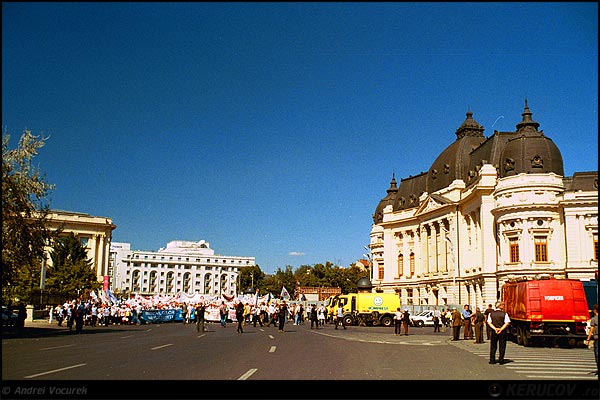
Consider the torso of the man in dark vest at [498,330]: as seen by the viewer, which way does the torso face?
away from the camera

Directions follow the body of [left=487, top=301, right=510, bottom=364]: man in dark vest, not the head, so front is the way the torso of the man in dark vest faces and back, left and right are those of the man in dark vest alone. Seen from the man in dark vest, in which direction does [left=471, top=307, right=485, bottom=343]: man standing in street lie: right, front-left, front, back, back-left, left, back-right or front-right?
front

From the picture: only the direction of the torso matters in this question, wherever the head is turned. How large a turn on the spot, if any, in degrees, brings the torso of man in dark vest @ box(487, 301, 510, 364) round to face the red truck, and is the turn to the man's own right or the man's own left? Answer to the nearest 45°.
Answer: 0° — they already face it

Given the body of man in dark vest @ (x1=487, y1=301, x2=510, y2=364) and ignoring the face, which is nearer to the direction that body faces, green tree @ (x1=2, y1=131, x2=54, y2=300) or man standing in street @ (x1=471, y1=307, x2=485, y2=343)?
the man standing in street

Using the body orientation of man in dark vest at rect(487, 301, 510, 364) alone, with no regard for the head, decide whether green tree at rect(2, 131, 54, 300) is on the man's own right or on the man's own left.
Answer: on the man's own left

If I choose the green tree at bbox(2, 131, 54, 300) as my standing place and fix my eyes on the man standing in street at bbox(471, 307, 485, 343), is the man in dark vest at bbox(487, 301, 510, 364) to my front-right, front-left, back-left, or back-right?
front-right
